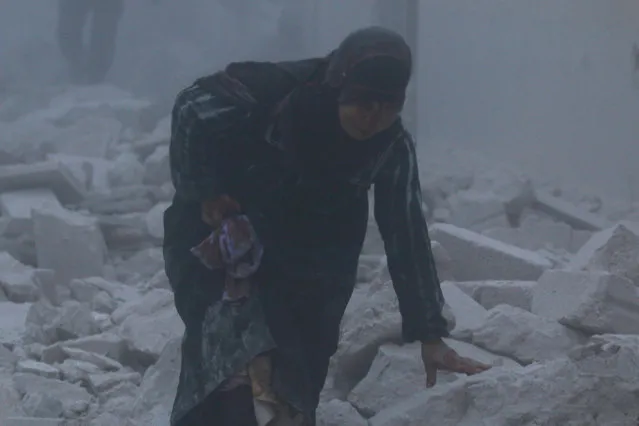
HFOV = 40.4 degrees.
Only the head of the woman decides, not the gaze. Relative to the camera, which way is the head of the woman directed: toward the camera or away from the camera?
toward the camera

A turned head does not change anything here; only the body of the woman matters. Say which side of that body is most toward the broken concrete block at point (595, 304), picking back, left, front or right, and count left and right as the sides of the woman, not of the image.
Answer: left

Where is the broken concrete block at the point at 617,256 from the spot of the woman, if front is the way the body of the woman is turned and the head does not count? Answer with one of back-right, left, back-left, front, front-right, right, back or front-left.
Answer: left

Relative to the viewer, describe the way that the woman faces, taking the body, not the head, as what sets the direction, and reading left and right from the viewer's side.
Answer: facing the viewer and to the right of the viewer

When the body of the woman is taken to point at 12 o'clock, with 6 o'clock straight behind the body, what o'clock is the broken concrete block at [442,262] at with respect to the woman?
The broken concrete block is roughly at 8 o'clock from the woman.

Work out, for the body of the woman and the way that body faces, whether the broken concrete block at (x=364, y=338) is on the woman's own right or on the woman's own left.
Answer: on the woman's own left

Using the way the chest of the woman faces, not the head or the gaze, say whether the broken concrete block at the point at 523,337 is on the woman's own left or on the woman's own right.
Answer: on the woman's own left

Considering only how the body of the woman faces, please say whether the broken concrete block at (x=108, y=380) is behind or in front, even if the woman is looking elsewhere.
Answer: behind
